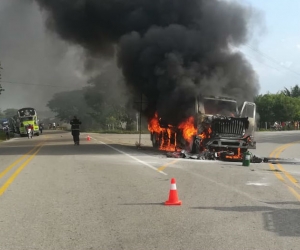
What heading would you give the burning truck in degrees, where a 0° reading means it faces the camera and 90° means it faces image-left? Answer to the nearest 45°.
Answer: approximately 315°
